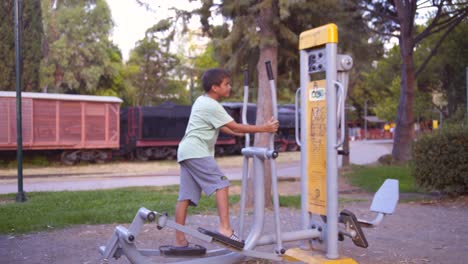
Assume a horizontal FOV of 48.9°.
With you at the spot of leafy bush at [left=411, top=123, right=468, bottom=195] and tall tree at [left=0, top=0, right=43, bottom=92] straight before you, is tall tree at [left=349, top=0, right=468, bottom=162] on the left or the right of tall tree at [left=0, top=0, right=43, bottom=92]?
right

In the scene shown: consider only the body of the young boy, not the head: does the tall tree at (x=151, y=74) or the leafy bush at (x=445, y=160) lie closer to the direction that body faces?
the leafy bush

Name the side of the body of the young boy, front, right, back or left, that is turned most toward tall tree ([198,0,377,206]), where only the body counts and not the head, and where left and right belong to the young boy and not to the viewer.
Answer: left

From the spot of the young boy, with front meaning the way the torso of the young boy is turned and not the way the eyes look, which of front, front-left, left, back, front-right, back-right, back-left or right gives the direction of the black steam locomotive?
left

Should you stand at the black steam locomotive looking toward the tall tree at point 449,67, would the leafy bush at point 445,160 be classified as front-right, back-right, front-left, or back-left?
front-right

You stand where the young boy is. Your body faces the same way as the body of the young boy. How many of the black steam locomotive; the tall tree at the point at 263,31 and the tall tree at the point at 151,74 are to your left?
3

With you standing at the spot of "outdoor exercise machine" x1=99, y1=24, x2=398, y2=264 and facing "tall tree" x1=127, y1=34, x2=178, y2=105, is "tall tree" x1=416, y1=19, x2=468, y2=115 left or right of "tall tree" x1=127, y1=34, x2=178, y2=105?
right

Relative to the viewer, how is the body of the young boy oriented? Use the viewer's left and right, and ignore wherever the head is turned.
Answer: facing to the right of the viewer

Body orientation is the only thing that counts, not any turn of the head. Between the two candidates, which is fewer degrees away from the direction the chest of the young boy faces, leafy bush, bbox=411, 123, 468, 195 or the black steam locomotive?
the leafy bush

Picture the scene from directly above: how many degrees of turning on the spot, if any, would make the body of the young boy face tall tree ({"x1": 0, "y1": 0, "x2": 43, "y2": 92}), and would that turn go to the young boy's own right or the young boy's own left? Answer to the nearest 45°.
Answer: approximately 135° to the young boy's own left

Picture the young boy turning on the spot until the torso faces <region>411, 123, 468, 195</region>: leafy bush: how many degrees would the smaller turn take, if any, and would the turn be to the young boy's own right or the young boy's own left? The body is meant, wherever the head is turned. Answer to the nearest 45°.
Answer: approximately 45° to the young boy's own left

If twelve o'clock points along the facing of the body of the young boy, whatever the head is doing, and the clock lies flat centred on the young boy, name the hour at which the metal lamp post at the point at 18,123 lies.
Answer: The metal lamp post is roughly at 8 o'clock from the young boy.

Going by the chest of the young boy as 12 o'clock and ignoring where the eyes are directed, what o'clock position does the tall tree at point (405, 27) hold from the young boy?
The tall tree is roughly at 10 o'clock from the young boy.

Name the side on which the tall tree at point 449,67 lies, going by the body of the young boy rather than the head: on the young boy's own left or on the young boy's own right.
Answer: on the young boy's own left

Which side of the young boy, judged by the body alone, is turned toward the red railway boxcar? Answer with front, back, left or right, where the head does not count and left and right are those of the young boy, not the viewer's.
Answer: left

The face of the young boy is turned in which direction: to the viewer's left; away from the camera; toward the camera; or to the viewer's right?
to the viewer's right
